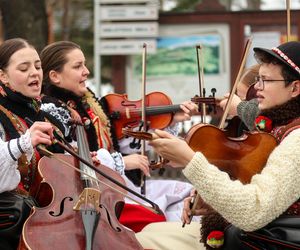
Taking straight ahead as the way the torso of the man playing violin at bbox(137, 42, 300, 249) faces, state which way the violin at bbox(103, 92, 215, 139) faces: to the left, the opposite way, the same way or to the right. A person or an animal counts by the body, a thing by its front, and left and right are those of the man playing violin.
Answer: to the left

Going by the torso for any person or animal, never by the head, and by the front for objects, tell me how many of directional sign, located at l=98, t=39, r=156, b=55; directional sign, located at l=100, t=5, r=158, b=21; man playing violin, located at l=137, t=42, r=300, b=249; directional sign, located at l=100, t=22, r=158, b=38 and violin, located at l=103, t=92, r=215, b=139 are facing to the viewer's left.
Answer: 1

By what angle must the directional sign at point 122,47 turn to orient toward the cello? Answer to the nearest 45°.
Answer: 0° — it already faces it

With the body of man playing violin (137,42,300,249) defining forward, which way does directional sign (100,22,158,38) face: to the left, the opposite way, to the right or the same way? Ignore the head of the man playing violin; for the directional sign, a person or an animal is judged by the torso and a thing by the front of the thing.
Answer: to the left

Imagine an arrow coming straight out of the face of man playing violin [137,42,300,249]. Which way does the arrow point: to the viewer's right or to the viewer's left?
to the viewer's left

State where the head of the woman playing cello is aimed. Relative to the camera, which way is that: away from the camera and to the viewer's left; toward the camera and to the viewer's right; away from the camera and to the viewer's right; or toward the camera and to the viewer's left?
toward the camera and to the viewer's right

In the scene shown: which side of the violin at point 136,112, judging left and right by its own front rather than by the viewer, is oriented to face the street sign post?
back

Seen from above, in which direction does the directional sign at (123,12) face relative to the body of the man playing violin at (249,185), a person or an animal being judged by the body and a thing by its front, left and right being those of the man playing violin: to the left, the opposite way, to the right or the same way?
to the left

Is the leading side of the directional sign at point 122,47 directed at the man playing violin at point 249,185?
yes

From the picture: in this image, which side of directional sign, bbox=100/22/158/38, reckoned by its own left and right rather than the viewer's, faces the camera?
front

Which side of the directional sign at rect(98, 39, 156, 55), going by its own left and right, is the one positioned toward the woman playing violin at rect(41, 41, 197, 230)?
front
